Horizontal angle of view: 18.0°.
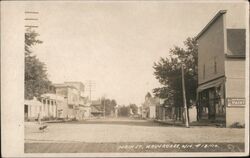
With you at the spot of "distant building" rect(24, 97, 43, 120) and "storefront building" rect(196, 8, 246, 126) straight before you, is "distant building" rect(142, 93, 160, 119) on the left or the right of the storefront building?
left

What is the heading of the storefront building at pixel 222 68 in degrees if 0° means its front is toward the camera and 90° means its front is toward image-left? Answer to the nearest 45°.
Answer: approximately 90°

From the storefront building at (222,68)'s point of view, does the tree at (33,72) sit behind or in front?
in front
